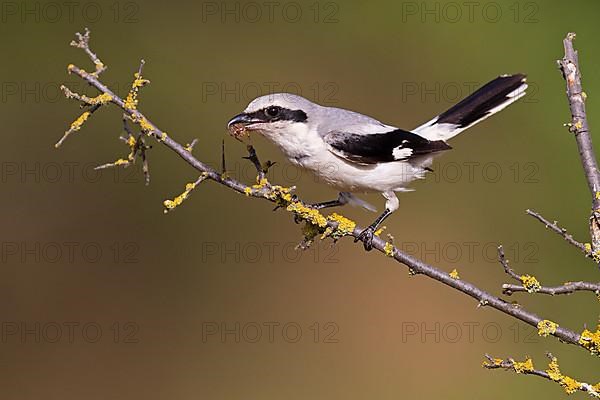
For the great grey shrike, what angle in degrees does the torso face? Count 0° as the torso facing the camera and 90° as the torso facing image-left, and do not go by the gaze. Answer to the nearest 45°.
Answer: approximately 90°

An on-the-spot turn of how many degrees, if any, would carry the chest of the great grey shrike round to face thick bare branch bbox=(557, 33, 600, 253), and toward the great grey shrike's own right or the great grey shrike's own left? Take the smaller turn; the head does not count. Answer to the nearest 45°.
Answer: approximately 135° to the great grey shrike's own left

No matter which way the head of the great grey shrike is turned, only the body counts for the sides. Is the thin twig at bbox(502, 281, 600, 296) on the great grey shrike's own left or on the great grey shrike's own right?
on the great grey shrike's own left
